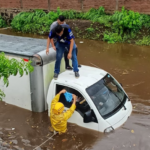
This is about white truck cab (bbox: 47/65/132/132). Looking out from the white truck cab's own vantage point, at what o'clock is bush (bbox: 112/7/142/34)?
The bush is roughly at 8 o'clock from the white truck cab.

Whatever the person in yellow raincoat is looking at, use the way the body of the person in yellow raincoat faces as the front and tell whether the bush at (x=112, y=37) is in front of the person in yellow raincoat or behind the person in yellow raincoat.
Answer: in front

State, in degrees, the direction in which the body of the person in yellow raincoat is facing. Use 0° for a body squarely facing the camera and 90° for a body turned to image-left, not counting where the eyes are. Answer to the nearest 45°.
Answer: approximately 225°

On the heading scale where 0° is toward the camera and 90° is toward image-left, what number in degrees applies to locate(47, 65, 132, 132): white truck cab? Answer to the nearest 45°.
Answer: approximately 315°

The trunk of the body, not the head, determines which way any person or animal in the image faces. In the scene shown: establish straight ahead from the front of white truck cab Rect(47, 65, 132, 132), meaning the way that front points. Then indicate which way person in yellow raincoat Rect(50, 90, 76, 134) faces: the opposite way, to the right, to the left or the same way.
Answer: to the left
